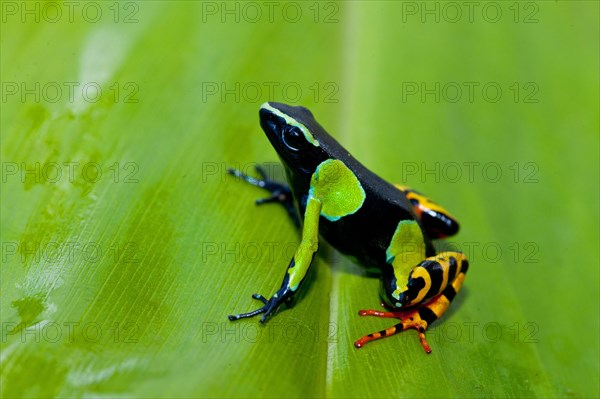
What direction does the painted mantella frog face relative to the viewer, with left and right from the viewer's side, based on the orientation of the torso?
facing to the left of the viewer
